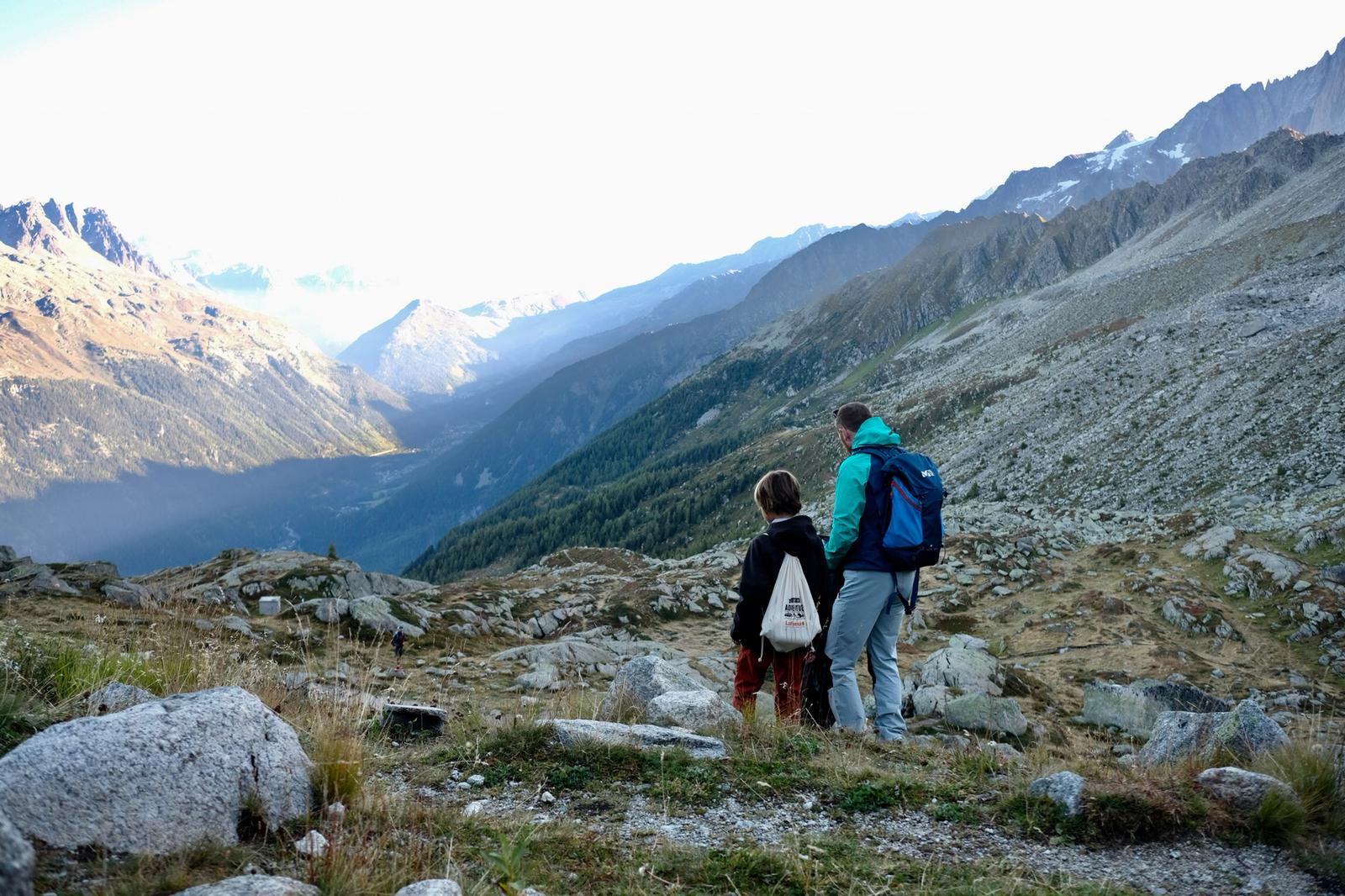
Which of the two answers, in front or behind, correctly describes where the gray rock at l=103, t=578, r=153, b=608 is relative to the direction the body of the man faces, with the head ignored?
in front

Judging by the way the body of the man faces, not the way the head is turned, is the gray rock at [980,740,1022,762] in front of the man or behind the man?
behind

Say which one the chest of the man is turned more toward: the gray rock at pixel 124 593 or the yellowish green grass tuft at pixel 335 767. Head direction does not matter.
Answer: the gray rock

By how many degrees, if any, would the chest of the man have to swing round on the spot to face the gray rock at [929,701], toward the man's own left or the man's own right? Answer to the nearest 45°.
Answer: approximately 45° to the man's own right

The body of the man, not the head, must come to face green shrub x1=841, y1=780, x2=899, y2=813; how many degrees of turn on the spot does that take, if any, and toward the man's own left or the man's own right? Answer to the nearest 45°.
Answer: approximately 135° to the man's own left

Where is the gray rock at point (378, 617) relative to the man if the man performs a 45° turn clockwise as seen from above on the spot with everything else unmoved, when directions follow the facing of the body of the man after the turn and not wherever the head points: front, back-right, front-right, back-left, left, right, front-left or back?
front-left

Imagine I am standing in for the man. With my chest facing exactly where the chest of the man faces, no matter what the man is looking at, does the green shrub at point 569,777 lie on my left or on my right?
on my left

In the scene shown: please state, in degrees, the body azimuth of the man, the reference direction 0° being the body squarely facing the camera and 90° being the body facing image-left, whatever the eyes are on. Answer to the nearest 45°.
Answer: approximately 135°

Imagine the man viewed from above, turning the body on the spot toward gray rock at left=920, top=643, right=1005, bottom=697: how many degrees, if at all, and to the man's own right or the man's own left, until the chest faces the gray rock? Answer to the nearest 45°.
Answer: approximately 45° to the man's own right

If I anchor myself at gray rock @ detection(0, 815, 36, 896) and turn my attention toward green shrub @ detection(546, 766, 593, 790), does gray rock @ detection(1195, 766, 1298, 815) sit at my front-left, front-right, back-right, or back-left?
front-right

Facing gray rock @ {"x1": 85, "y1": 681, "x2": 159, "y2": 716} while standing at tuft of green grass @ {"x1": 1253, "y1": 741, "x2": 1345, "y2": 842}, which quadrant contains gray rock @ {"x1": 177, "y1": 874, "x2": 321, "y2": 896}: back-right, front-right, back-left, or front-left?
front-left

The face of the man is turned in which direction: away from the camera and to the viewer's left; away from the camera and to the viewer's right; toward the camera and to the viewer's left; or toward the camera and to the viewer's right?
away from the camera and to the viewer's left

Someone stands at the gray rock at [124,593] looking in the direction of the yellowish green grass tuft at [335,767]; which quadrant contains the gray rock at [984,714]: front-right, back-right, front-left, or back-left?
front-left

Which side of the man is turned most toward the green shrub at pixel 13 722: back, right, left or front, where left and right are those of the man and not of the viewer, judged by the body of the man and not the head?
left
